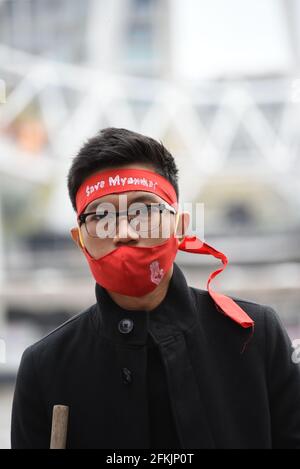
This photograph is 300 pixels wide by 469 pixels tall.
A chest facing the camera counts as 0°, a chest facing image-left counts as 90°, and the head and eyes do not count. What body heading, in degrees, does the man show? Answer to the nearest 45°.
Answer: approximately 0°
